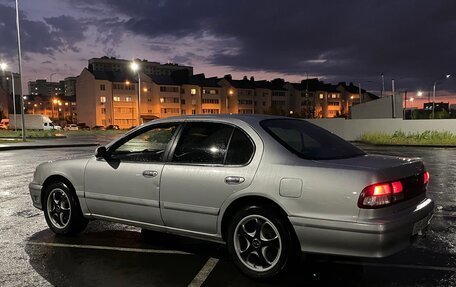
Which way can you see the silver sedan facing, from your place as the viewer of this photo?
facing away from the viewer and to the left of the viewer

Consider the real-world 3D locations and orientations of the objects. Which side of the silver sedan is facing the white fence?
right
